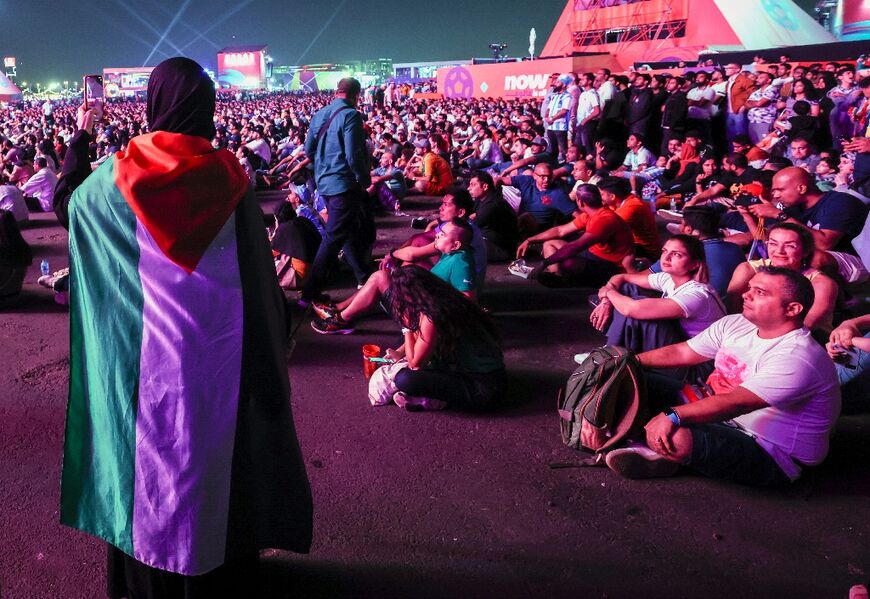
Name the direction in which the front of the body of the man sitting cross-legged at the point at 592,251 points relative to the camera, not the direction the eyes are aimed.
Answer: to the viewer's left

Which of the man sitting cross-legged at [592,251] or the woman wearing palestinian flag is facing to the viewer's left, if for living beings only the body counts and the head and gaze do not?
the man sitting cross-legged

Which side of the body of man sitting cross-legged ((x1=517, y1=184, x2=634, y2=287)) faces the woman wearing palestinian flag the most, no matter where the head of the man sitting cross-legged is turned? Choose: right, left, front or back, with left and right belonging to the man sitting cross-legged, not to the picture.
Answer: left

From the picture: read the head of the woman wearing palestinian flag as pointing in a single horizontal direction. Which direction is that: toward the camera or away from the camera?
away from the camera

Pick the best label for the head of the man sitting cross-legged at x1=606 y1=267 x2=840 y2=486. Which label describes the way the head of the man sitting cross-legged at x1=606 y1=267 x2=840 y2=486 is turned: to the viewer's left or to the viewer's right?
to the viewer's left

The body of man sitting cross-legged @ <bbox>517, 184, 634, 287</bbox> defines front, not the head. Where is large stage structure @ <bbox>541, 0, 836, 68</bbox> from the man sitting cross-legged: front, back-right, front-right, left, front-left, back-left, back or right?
right

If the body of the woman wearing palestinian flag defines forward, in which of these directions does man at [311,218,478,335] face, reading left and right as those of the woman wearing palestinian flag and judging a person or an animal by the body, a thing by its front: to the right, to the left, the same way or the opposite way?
to the left

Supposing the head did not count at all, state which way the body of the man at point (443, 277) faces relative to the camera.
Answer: to the viewer's left

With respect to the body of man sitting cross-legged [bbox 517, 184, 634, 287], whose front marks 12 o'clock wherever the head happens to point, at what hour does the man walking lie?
The man walking is roughly at 11 o'clock from the man sitting cross-legged.
